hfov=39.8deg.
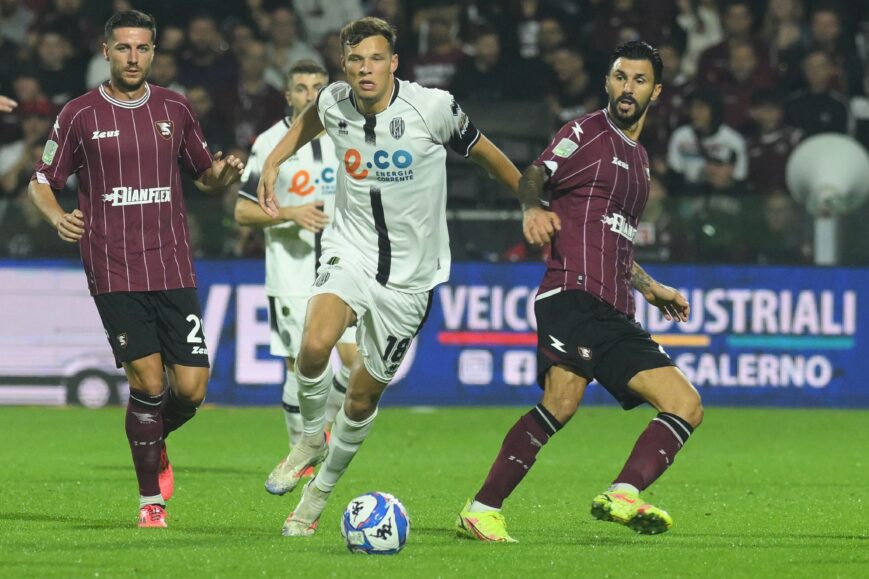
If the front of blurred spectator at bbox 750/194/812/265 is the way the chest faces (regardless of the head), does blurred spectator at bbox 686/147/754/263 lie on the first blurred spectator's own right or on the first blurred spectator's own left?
on the first blurred spectator's own right

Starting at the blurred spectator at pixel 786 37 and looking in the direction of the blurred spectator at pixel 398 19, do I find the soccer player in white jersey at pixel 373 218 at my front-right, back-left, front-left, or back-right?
front-left

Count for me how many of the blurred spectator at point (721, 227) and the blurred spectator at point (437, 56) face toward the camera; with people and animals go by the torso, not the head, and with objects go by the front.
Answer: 2

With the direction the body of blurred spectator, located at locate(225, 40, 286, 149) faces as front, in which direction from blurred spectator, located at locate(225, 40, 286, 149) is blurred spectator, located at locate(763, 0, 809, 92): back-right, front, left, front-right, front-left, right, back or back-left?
left

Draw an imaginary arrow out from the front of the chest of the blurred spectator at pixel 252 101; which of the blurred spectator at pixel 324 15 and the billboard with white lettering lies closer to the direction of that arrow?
the billboard with white lettering

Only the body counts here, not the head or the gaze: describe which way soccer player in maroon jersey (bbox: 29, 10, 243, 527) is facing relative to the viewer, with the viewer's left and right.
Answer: facing the viewer

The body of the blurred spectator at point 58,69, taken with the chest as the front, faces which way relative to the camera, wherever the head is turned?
toward the camera

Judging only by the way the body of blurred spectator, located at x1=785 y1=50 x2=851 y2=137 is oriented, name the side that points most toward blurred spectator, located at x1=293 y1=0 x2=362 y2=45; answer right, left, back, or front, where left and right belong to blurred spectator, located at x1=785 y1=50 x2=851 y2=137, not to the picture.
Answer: right

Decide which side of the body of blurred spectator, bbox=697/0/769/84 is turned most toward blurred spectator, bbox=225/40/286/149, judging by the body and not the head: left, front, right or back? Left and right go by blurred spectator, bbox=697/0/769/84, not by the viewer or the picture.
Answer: right

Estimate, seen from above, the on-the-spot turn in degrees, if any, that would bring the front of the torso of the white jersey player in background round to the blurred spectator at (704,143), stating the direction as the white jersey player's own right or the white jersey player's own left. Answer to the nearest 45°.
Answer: approximately 180°

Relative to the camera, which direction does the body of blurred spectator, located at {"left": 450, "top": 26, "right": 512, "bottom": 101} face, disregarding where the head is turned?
toward the camera
